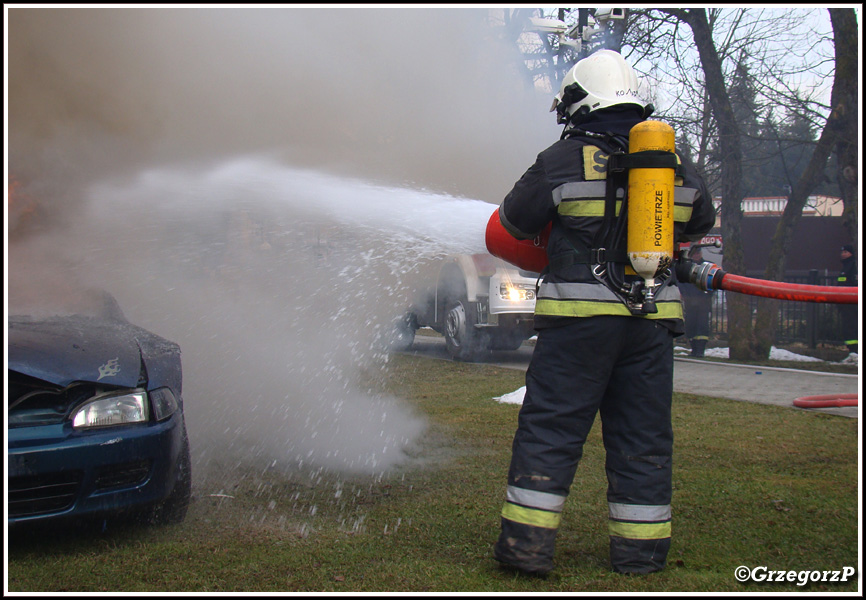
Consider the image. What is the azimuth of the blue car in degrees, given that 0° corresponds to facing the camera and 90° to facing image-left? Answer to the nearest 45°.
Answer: approximately 0°

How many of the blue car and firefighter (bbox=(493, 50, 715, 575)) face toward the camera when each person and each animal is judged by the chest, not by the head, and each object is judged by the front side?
1

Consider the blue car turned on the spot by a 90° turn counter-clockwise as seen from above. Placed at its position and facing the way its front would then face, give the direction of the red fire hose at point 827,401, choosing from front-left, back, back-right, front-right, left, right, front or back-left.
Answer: front

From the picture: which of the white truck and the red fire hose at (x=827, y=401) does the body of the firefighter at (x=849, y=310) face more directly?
the white truck

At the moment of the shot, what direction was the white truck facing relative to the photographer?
facing the viewer and to the right of the viewer

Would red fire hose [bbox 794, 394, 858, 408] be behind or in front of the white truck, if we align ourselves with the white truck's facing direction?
in front

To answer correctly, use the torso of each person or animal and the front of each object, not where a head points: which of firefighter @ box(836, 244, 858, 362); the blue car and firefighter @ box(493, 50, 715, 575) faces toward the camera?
the blue car

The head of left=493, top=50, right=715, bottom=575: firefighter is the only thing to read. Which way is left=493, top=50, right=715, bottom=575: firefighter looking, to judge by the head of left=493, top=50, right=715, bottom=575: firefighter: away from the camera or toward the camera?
away from the camera

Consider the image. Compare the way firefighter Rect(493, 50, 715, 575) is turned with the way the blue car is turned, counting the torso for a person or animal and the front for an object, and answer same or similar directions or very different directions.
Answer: very different directions

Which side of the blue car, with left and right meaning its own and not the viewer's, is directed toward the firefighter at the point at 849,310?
left

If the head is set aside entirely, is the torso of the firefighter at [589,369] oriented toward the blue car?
no

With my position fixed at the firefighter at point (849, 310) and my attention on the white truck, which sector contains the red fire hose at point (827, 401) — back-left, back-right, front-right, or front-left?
front-left
